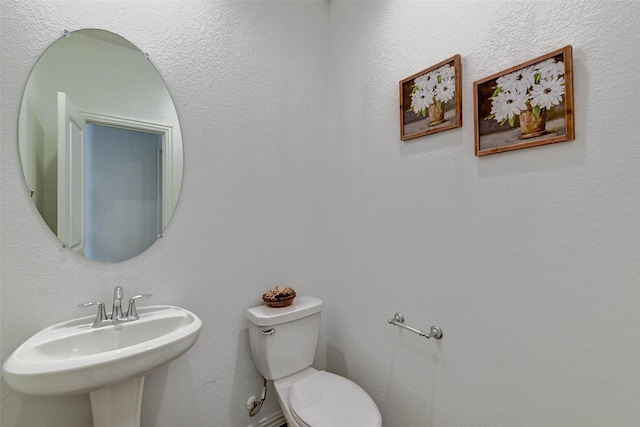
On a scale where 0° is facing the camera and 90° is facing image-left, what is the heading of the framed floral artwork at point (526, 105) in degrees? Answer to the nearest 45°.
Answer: approximately 45°

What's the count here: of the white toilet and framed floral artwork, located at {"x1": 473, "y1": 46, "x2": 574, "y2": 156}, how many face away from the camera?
0

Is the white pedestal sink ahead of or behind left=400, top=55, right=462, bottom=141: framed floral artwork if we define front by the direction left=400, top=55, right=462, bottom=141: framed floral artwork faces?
ahead

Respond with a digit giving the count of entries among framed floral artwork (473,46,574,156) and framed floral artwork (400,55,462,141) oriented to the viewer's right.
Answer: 0

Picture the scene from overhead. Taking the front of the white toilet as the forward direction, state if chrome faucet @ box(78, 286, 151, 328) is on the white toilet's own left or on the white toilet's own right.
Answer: on the white toilet's own right

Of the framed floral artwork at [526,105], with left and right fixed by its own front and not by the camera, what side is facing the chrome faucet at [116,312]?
front

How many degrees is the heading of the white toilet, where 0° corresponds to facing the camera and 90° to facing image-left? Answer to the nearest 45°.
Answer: approximately 315°

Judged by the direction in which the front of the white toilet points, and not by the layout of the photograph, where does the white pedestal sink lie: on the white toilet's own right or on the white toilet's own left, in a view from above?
on the white toilet's own right

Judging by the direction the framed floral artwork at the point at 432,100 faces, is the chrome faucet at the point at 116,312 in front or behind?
in front
